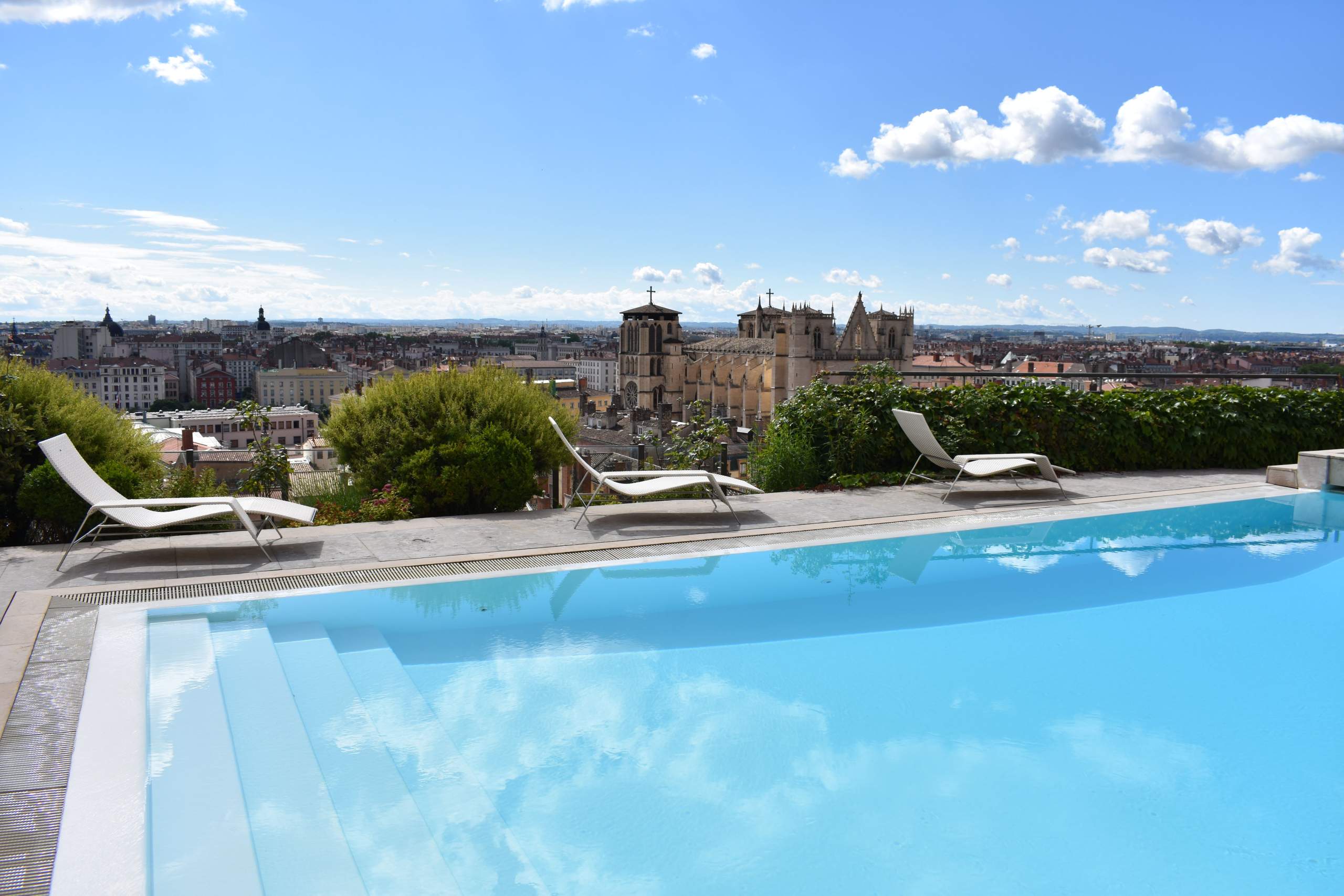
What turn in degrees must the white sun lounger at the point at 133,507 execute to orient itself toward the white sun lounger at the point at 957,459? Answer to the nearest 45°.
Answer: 0° — it already faces it

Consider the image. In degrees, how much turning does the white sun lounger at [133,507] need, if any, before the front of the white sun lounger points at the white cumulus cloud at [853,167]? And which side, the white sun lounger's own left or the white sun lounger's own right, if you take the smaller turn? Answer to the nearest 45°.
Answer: approximately 45° to the white sun lounger's own left

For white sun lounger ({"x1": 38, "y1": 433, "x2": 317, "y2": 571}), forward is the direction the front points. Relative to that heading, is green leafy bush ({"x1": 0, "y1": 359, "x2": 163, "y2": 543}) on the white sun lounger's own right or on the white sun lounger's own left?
on the white sun lounger's own left

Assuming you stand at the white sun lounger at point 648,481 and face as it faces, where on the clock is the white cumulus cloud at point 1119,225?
The white cumulus cloud is roughly at 10 o'clock from the white sun lounger.

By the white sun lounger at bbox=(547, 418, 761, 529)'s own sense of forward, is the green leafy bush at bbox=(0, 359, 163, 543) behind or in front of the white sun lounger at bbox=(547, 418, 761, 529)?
behind

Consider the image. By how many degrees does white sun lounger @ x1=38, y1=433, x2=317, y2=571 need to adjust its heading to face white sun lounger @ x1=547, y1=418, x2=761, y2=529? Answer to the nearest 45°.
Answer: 0° — it already faces it

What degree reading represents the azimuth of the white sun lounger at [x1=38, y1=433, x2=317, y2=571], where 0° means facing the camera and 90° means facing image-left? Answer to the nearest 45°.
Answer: approximately 270°

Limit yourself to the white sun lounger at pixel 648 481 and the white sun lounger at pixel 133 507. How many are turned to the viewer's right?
2

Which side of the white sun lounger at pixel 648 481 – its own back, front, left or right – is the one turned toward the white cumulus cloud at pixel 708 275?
left

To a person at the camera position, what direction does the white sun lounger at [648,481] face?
facing to the right of the viewer

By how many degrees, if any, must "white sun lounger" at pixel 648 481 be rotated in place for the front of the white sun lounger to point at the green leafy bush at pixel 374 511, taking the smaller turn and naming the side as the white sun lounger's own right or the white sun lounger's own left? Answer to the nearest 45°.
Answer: approximately 180°

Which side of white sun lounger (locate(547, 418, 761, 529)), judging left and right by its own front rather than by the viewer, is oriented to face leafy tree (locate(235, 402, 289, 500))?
back
